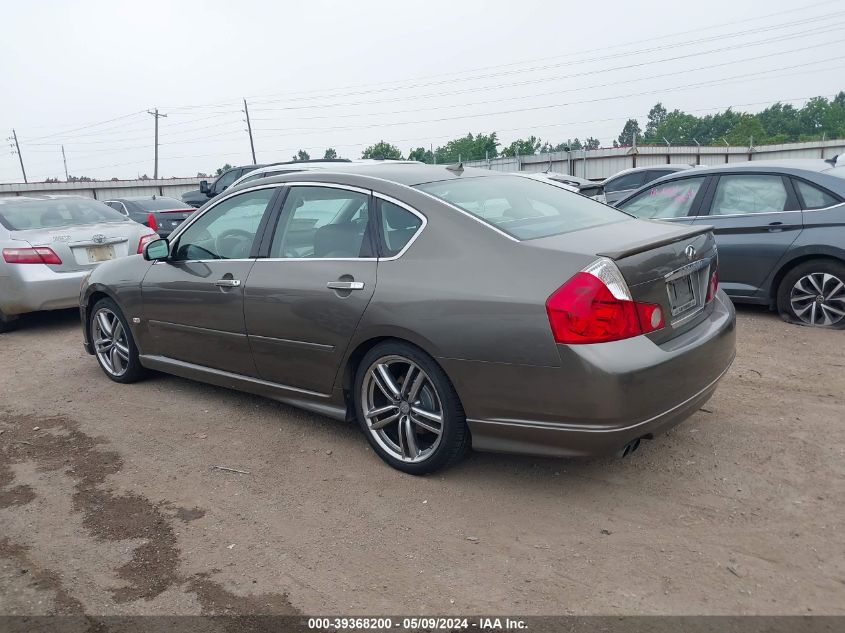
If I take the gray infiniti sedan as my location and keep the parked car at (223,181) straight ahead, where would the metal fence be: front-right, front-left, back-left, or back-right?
front-right

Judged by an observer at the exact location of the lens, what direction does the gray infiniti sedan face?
facing away from the viewer and to the left of the viewer

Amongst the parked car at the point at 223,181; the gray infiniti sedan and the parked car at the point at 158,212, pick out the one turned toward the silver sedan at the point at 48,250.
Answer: the gray infiniti sedan

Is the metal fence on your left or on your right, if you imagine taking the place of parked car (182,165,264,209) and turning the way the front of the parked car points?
on your right

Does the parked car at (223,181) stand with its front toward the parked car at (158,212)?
yes

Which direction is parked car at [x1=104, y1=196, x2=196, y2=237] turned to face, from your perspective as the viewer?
facing away from the viewer and to the left of the viewer

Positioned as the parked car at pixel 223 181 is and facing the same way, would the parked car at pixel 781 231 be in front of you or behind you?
behind

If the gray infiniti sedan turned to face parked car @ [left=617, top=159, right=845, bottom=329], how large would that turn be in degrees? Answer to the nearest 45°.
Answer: approximately 90° to its right

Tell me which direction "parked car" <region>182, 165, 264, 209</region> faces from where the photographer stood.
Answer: facing away from the viewer and to the left of the viewer

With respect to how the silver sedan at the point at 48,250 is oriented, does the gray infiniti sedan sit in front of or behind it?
behind
